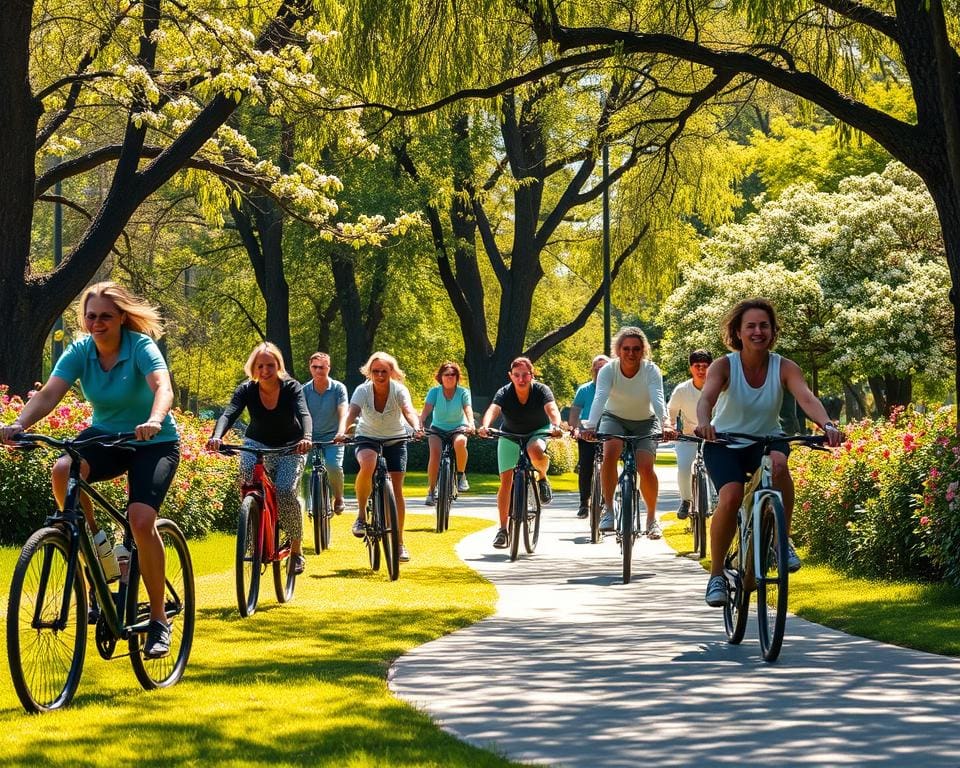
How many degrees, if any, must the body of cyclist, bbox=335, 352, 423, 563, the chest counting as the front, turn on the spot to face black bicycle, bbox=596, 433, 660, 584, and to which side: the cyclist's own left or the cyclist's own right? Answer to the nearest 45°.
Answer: approximately 45° to the cyclist's own left

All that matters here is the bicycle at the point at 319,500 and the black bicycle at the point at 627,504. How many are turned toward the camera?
2

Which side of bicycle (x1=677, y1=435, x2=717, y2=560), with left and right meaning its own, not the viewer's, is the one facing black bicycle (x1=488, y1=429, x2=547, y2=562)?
right

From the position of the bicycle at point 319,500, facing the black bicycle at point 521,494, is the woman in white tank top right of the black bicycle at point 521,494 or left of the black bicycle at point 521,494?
right

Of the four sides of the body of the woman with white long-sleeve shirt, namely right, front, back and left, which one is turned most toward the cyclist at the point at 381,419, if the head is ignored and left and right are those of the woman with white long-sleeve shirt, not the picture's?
right

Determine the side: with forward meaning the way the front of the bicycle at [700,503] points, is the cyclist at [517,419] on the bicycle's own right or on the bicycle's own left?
on the bicycle's own right
